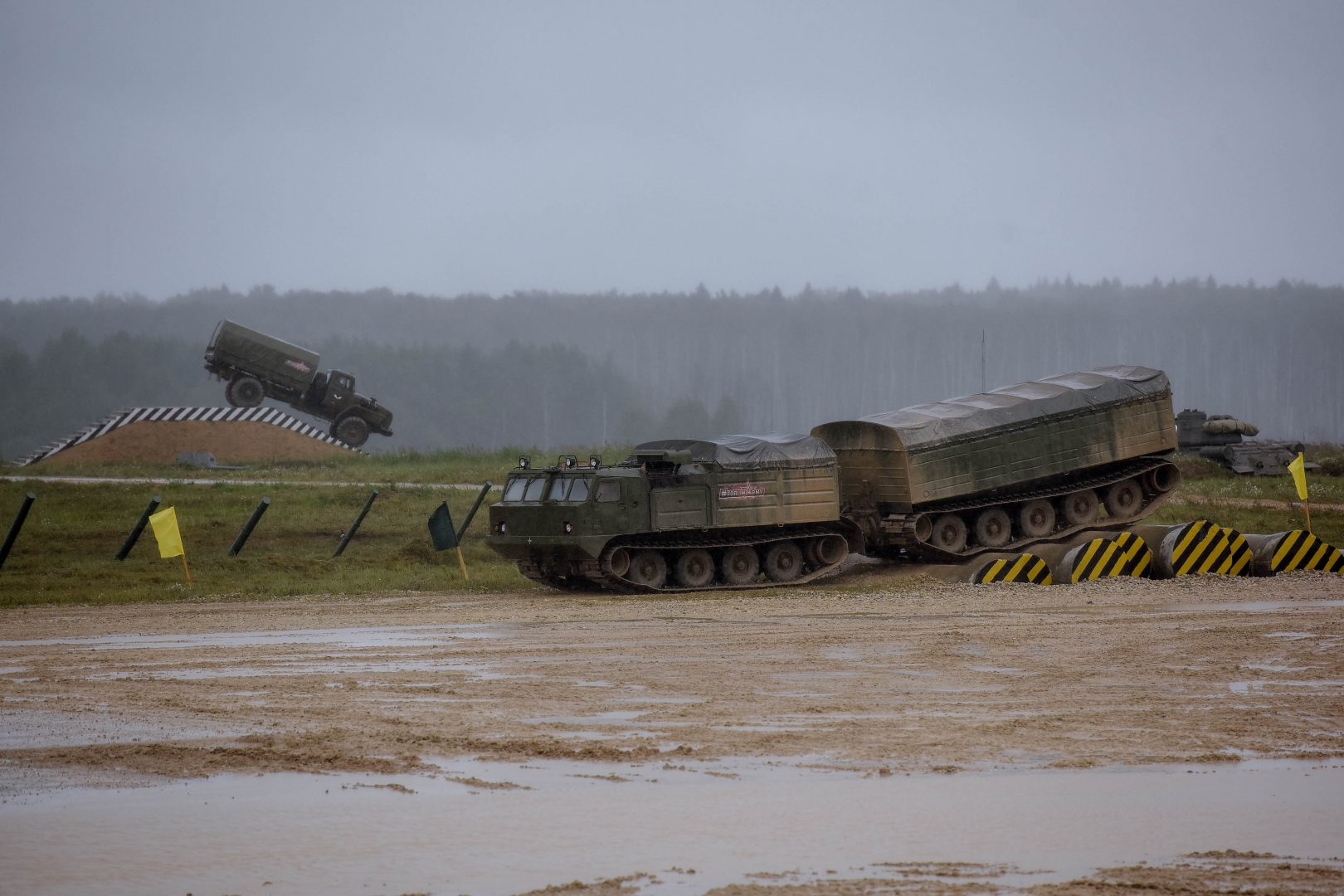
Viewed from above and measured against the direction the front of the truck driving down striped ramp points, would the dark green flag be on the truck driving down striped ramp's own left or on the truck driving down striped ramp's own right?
on the truck driving down striped ramp's own right

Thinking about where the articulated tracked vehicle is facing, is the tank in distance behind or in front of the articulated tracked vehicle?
behind

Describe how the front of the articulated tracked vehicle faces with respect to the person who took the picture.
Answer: facing the viewer and to the left of the viewer

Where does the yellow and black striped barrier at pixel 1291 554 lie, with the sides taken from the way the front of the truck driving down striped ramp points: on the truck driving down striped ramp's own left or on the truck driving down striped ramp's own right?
on the truck driving down striped ramp's own right

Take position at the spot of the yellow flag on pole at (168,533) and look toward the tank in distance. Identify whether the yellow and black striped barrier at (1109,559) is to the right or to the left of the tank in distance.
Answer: right

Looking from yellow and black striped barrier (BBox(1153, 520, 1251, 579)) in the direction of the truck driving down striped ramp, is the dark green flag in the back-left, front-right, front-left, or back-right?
front-left

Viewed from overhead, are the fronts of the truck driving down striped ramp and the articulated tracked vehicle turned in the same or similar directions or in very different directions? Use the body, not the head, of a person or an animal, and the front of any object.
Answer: very different directions

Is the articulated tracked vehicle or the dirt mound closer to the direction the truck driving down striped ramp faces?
the articulated tracked vehicle

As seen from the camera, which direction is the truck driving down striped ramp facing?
to the viewer's right

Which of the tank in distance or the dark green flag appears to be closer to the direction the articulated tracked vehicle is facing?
the dark green flag

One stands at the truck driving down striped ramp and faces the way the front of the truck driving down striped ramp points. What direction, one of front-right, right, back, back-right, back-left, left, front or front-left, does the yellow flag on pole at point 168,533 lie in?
right

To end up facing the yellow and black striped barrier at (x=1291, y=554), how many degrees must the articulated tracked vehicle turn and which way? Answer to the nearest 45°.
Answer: approximately 135° to its left

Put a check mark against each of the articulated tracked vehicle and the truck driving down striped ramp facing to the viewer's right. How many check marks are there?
1

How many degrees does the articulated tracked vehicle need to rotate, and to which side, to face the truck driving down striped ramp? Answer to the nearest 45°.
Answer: approximately 90° to its right
